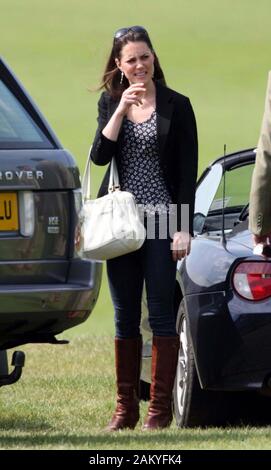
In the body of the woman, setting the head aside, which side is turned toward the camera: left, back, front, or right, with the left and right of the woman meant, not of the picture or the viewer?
front
